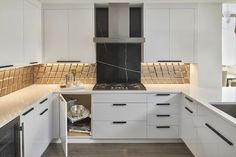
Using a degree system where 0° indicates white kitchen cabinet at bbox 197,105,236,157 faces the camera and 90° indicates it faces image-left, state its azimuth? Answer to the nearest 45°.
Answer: approximately 90°

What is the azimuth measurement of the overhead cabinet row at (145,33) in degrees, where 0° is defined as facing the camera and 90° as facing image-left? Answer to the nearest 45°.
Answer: approximately 0°

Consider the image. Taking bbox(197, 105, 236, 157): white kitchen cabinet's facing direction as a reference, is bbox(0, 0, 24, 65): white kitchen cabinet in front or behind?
in front

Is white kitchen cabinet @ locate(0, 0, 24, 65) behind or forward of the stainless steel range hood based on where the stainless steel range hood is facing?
forward

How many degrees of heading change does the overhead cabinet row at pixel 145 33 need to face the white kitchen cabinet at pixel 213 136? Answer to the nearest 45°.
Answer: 0° — it already faces it

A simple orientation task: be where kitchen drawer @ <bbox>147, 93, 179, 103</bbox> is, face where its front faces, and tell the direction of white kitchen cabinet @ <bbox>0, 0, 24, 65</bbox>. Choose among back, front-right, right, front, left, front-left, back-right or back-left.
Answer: front-right

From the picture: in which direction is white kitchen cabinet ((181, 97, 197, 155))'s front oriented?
to the viewer's left
